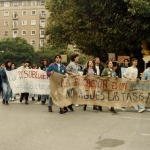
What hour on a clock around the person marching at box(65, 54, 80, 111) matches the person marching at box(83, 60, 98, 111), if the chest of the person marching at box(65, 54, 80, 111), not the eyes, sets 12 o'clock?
the person marching at box(83, 60, 98, 111) is roughly at 10 o'clock from the person marching at box(65, 54, 80, 111).

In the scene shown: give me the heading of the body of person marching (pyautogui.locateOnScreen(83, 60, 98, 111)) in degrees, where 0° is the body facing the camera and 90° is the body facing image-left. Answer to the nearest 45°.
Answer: approximately 315°

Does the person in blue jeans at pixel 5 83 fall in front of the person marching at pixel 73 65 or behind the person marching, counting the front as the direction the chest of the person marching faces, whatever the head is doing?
behind

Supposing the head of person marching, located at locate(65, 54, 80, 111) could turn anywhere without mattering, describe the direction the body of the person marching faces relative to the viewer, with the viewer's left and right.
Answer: facing the viewer and to the right of the viewer
